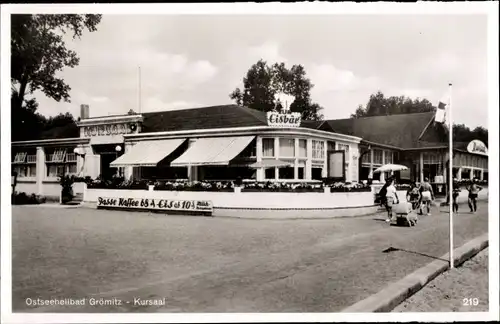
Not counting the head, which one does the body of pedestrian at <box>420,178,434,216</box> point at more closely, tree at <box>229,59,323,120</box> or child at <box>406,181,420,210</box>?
the tree

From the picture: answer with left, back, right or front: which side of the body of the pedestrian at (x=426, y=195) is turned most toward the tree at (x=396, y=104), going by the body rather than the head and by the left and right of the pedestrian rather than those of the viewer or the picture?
front

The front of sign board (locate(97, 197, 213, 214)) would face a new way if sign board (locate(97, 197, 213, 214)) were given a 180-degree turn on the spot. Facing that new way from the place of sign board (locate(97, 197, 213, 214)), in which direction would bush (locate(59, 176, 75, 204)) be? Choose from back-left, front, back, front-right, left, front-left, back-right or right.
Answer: front-left

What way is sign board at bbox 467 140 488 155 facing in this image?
toward the camera

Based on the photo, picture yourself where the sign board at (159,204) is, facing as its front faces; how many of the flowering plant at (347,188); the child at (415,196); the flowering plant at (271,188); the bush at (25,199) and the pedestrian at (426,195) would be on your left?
4

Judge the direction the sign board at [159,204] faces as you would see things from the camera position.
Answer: facing the viewer
